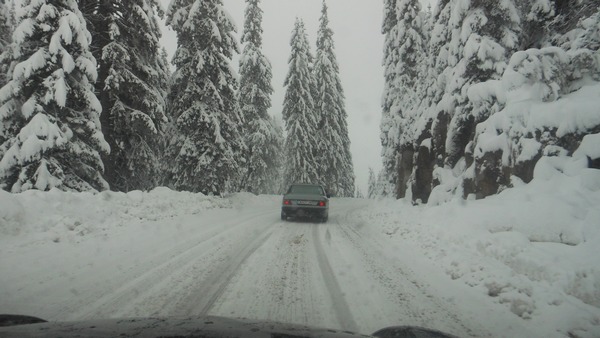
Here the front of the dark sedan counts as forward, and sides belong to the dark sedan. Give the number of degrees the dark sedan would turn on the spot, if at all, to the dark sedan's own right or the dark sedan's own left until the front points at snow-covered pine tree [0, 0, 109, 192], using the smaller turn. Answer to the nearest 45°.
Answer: approximately 135° to the dark sedan's own left

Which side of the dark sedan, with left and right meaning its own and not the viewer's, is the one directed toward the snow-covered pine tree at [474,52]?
right

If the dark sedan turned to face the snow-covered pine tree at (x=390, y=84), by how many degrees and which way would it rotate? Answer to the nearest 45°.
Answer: approximately 45° to its right

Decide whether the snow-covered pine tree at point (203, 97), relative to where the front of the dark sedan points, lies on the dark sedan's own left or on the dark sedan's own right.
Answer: on the dark sedan's own left

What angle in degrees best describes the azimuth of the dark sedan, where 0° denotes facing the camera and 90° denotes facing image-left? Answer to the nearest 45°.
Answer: approximately 180°

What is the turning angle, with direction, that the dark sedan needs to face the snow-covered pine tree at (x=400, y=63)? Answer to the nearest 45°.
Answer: approximately 45° to its right

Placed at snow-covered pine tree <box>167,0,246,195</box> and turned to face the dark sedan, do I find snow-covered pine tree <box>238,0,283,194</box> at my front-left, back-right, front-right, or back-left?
back-left

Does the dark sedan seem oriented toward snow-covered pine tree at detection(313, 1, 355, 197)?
yes

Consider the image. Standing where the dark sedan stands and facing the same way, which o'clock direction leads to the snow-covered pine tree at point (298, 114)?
The snow-covered pine tree is roughly at 12 o'clock from the dark sedan.
